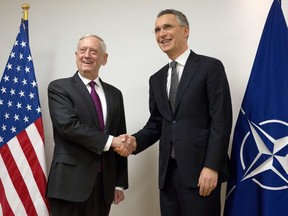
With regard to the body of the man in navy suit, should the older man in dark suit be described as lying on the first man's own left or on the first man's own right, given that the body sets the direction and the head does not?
on the first man's own right

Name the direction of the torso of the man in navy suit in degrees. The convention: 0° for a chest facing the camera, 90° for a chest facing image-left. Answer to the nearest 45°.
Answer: approximately 45°

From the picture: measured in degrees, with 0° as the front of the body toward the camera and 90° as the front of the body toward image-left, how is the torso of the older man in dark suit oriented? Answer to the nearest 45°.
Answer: approximately 315°

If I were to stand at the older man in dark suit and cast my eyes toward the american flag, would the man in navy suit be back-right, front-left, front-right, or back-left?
back-right

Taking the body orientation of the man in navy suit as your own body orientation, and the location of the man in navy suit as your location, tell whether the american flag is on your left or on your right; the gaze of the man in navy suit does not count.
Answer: on your right

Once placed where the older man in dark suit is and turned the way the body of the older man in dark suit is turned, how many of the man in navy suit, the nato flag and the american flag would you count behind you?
1
